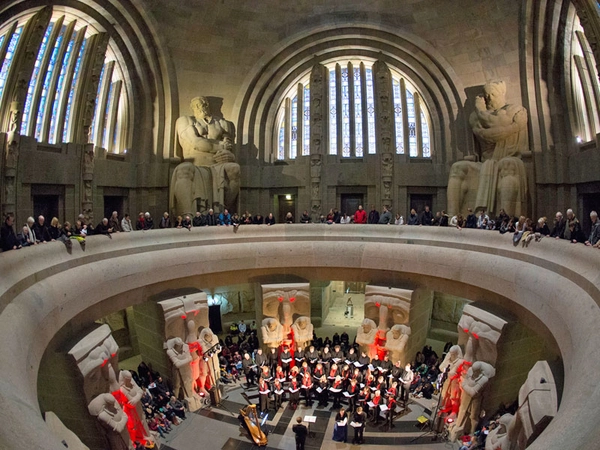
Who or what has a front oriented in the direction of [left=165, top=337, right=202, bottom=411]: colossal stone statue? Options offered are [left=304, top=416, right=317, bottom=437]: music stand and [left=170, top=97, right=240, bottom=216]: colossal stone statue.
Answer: [left=170, top=97, right=240, bottom=216]: colossal stone statue

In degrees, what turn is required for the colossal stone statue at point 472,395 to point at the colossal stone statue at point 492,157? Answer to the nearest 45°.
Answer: approximately 135° to its right

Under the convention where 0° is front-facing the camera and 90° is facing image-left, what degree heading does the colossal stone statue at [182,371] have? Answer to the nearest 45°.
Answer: approximately 315°

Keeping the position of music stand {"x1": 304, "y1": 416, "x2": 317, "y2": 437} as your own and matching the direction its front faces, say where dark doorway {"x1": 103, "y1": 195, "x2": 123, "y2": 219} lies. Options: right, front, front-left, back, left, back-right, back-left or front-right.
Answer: back-right

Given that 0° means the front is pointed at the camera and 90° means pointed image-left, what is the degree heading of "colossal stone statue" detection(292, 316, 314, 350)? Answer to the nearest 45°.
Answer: approximately 0°

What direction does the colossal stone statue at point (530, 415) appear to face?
to the viewer's left

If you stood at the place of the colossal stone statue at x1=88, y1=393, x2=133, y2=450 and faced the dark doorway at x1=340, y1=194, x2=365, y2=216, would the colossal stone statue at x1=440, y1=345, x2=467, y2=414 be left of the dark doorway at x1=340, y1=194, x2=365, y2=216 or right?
right
